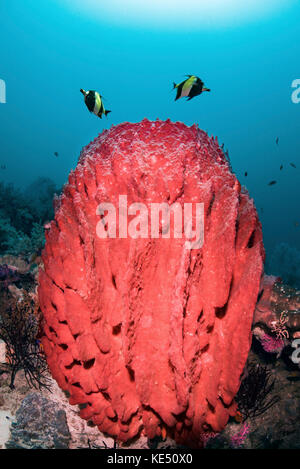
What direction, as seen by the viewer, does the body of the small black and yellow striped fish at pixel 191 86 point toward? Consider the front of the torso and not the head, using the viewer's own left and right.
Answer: facing to the right of the viewer

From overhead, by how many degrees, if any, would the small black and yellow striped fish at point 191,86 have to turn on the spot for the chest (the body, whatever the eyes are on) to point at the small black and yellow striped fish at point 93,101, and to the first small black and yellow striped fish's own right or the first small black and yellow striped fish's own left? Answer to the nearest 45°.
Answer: approximately 180°
